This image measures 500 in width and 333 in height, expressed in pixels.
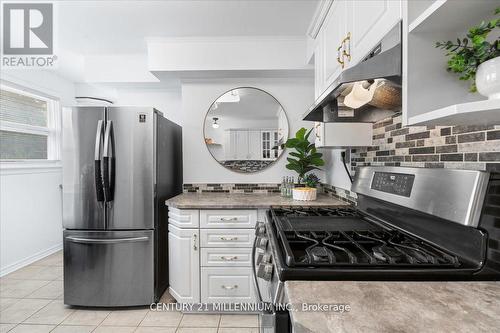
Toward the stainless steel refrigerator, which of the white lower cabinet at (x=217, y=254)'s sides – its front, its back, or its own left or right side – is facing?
right

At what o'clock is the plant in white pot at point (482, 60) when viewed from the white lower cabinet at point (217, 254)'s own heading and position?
The plant in white pot is roughly at 11 o'clock from the white lower cabinet.

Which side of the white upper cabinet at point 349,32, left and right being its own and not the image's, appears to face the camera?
left

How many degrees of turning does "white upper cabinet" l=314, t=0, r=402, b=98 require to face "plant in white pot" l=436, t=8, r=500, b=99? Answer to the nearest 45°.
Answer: approximately 135° to its left

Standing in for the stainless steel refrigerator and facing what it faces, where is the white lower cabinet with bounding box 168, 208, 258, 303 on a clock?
The white lower cabinet is roughly at 10 o'clock from the stainless steel refrigerator.

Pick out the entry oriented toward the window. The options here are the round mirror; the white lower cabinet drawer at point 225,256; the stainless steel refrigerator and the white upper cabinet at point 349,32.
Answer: the white upper cabinet

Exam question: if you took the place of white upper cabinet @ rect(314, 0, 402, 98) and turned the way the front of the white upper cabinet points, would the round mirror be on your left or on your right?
on your right

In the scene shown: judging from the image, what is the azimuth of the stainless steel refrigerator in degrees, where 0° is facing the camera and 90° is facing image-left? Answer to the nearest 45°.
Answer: approximately 0°

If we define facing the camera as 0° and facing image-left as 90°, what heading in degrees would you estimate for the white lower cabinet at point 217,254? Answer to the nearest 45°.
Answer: approximately 0°

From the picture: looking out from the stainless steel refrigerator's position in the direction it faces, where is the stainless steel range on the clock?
The stainless steel range is roughly at 11 o'clock from the stainless steel refrigerator.
